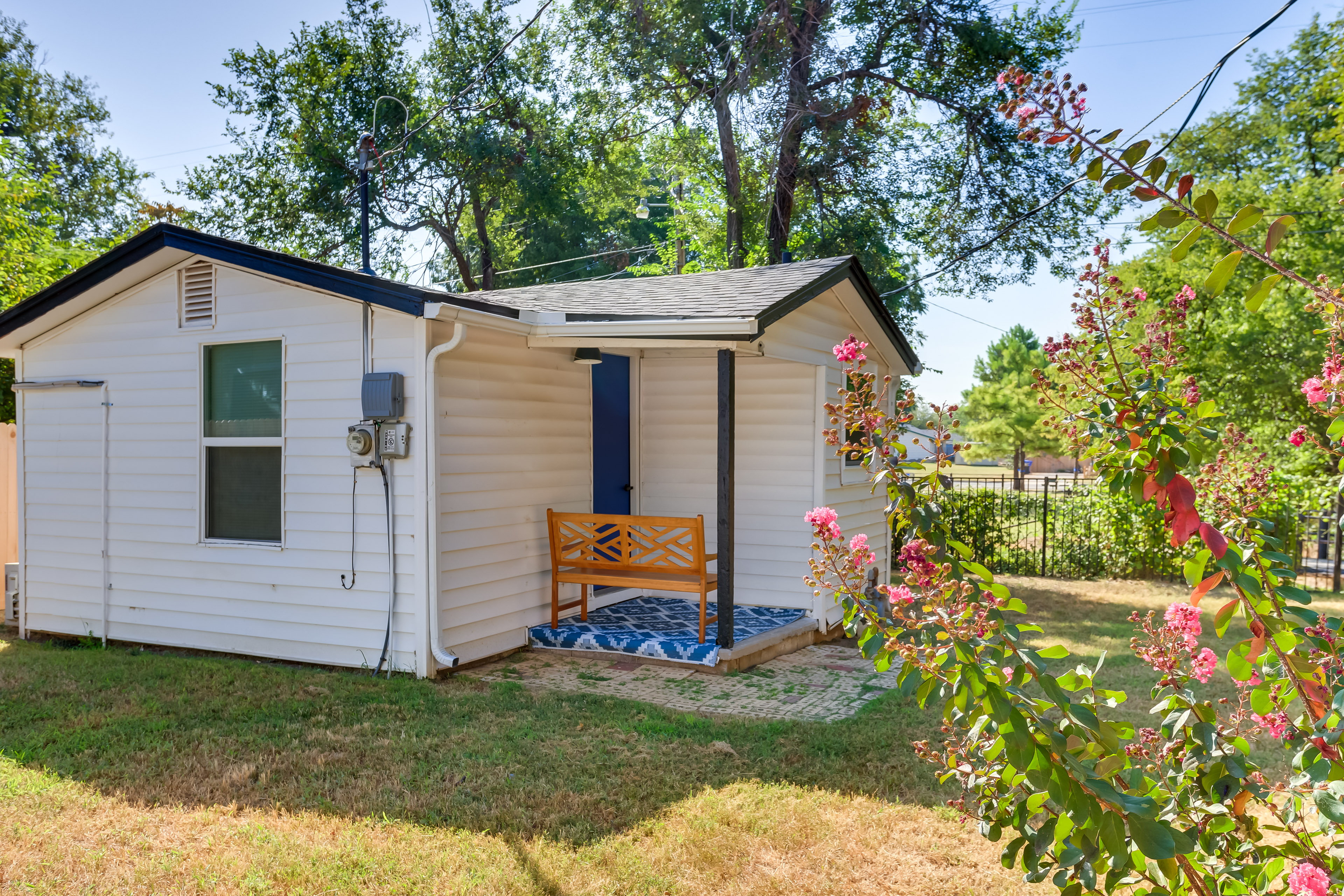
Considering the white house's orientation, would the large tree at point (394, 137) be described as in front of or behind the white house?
behind

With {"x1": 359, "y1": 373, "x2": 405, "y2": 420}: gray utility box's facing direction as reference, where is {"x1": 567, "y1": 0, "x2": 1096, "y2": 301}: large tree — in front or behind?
behind

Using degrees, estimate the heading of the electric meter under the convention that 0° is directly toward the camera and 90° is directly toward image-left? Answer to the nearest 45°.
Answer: approximately 45°

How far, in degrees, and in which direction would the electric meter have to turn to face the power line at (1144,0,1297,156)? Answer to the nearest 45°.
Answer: approximately 90° to its left

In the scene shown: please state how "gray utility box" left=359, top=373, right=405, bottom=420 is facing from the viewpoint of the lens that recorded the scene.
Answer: facing the viewer and to the left of the viewer

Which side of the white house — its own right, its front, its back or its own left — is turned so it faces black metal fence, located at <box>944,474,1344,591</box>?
left

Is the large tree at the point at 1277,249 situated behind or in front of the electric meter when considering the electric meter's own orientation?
behind

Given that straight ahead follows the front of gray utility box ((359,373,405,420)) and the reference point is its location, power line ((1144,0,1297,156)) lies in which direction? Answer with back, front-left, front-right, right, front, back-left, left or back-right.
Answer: left

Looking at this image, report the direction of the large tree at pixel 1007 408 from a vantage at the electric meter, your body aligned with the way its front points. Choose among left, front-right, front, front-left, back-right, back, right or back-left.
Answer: back

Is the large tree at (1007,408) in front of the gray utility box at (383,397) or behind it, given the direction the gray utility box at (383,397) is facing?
behind

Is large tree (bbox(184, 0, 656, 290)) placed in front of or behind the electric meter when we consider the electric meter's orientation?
behind

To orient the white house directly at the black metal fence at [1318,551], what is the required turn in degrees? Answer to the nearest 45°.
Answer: approximately 45° to its left

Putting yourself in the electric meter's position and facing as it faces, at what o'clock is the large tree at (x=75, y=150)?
The large tree is roughly at 4 o'clock from the electric meter.
